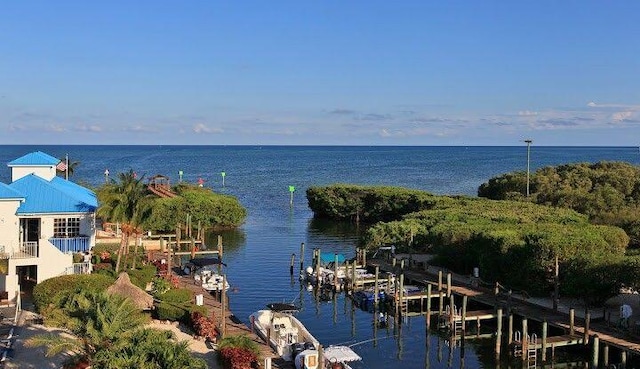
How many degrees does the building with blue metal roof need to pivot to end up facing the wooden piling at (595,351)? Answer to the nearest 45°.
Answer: approximately 45° to its left

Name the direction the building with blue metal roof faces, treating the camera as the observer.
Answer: facing the viewer

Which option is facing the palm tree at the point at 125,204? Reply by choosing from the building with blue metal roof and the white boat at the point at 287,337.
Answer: the white boat

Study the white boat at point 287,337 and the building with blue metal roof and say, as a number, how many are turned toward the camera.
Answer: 1

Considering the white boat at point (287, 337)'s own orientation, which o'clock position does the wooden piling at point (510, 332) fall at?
The wooden piling is roughly at 4 o'clock from the white boat.

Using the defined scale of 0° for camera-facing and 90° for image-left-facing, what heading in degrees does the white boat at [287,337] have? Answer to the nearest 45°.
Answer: approximately 135°

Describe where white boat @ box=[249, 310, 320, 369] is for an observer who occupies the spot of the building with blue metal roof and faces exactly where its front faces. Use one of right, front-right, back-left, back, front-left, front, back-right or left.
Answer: front-left

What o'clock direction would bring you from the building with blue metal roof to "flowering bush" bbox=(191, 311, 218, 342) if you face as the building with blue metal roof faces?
The flowering bush is roughly at 11 o'clock from the building with blue metal roof.

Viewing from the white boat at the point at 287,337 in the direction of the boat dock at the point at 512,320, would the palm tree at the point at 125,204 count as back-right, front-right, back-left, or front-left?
back-left

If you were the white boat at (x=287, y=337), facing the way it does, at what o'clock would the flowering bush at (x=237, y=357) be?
The flowering bush is roughly at 8 o'clock from the white boat.

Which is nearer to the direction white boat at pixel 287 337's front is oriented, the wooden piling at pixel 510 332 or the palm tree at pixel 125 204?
the palm tree

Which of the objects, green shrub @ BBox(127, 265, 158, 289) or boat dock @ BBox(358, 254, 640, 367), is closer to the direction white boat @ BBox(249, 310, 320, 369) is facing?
the green shrub

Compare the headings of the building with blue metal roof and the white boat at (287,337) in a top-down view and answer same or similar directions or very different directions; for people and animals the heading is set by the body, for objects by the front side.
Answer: very different directions

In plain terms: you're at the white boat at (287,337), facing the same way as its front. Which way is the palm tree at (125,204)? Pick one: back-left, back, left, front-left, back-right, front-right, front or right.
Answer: front

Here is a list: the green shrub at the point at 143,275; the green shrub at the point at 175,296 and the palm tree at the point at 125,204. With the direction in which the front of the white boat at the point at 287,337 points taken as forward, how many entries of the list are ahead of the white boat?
3
